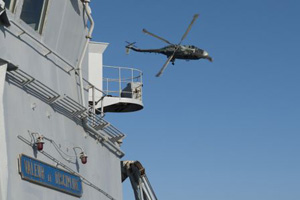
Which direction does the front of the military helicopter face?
to the viewer's right
